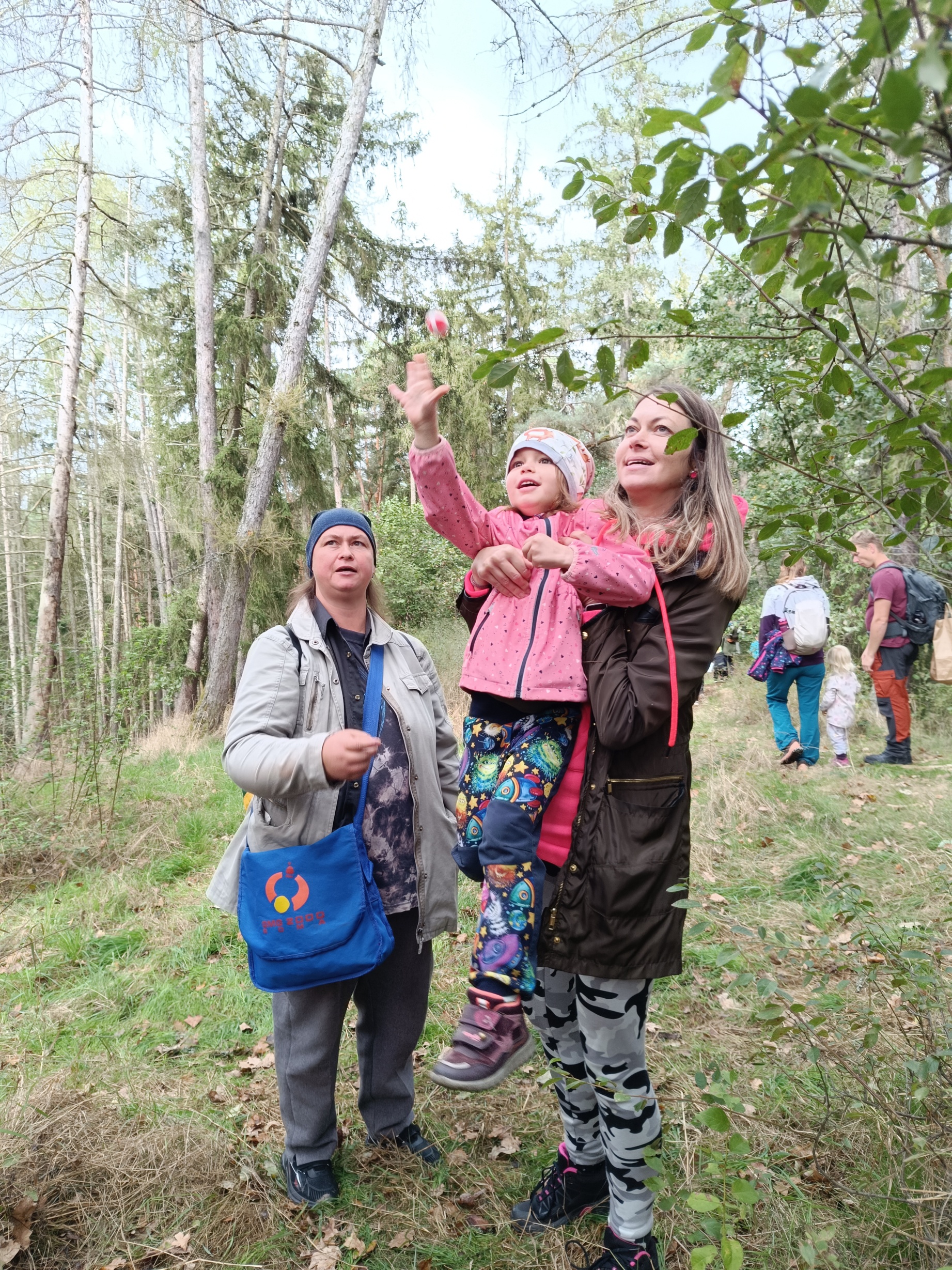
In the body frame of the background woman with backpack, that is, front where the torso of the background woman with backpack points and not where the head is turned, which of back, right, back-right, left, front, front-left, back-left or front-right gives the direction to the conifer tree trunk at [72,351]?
front-left

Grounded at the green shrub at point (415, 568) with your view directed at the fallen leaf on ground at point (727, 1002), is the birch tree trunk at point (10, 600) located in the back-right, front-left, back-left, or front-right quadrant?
back-right

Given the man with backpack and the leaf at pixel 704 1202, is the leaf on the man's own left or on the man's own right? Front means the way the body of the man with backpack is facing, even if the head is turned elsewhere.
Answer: on the man's own left

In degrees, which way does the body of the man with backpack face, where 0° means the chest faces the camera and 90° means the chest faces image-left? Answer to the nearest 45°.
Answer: approximately 90°

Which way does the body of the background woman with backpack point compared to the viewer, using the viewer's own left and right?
facing away from the viewer and to the left of the viewer

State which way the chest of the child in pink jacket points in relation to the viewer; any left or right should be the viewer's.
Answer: facing the viewer and to the left of the viewer

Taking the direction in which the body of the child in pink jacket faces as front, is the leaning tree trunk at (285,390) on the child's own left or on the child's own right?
on the child's own right

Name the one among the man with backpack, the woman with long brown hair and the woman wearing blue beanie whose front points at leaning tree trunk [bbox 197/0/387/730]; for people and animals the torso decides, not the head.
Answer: the man with backpack

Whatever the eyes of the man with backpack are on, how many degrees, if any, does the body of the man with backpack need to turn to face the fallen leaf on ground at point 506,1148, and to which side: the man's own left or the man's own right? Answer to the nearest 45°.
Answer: approximately 90° to the man's own left

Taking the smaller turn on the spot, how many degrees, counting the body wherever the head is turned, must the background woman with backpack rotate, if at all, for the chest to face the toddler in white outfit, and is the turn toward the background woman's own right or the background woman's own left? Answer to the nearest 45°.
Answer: approximately 90° to the background woman's own right

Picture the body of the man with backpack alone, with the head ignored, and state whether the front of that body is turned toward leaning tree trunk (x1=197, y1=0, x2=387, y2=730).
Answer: yes

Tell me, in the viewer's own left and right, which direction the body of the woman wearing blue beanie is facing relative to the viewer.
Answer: facing the viewer and to the right of the viewer

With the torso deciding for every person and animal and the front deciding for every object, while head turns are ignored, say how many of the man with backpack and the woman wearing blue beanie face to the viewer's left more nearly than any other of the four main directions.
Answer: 1

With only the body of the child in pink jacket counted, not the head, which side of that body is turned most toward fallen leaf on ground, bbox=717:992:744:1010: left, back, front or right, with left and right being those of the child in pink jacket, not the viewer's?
back
